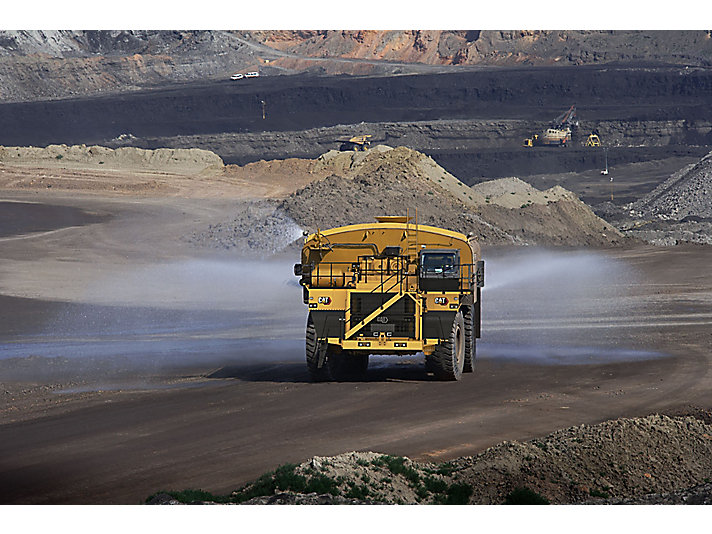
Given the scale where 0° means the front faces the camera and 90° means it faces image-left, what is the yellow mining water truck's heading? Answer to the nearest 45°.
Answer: approximately 0°
